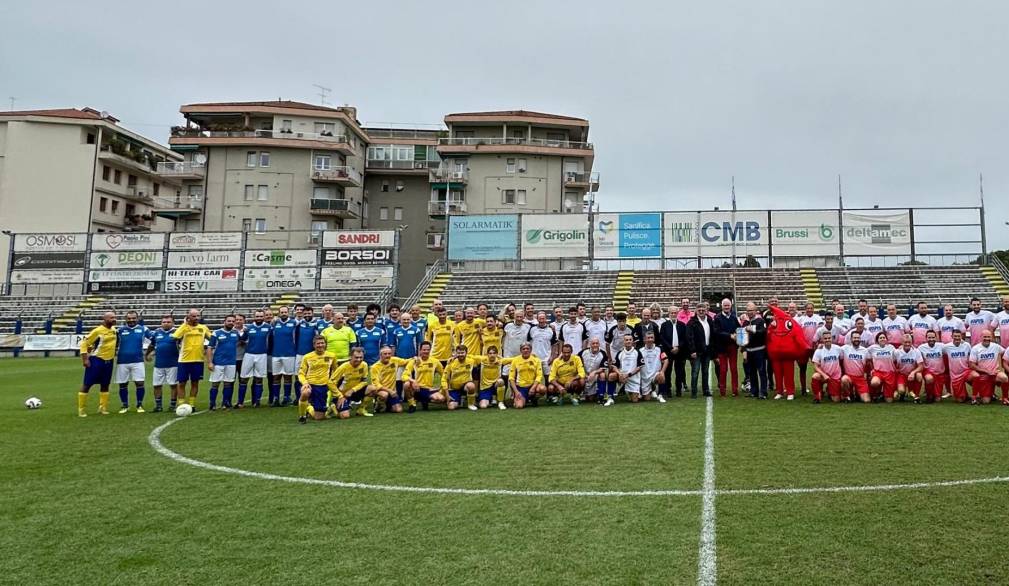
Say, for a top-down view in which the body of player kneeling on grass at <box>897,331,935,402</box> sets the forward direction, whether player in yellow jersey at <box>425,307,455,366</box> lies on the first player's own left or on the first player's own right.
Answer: on the first player's own right

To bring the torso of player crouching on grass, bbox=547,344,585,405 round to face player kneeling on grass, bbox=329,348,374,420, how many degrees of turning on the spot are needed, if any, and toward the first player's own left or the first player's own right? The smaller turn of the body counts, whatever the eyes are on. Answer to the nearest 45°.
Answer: approximately 90° to the first player's own right

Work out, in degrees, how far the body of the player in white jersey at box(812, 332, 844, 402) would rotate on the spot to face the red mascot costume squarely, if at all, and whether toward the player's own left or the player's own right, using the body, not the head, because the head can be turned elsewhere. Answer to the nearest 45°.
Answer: approximately 90° to the player's own right

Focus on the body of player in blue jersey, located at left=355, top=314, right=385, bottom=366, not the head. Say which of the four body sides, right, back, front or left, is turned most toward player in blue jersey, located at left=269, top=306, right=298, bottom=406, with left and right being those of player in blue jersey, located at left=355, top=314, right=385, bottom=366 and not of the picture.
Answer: right

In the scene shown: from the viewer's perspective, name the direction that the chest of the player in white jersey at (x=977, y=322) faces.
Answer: toward the camera

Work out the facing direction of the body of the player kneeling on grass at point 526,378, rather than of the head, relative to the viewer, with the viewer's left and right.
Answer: facing the viewer

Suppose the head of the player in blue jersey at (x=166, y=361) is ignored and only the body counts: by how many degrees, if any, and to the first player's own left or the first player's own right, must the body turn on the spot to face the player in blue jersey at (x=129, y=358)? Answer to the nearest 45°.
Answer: approximately 135° to the first player's own right

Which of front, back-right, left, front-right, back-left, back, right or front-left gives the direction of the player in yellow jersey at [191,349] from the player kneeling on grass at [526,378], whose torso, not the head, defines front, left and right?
right

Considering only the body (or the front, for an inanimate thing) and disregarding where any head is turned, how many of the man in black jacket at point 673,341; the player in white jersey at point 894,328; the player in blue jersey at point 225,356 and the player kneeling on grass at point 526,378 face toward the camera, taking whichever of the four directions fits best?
4

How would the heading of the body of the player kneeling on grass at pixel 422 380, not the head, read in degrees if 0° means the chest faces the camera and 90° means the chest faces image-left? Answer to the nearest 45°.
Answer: approximately 0°

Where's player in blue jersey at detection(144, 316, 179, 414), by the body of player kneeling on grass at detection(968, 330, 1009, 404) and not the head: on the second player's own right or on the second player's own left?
on the second player's own right

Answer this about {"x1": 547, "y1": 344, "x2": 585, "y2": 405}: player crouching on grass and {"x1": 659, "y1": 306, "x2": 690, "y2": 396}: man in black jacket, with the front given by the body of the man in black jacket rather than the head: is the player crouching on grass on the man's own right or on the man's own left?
on the man's own right

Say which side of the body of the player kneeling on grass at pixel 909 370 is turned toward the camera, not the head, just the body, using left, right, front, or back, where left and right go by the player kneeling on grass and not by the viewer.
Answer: front

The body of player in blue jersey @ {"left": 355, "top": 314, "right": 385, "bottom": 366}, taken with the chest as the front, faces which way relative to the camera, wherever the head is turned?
toward the camera
